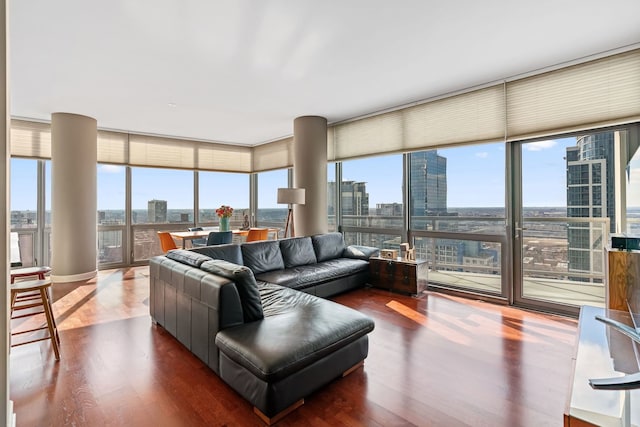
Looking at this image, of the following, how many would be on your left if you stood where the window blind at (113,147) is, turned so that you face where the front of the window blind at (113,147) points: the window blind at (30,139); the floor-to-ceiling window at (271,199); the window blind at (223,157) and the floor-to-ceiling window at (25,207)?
2

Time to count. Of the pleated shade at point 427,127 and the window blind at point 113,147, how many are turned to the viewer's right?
0

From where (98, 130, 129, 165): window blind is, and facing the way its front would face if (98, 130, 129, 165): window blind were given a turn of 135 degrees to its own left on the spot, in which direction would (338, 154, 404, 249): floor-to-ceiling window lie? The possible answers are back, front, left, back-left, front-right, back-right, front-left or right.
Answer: right

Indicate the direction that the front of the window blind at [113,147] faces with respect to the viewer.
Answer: facing the viewer

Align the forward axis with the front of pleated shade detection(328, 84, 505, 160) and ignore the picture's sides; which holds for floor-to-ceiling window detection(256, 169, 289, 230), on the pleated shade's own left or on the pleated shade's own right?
on the pleated shade's own right

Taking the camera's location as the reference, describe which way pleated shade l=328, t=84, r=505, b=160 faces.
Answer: facing the viewer and to the left of the viewer

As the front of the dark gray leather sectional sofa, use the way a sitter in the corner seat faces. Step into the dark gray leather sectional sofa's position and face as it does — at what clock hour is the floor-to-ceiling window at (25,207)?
The floor-to-ceiling window is roughly at 6 o'clock from the dark gray leather sectional sofa.

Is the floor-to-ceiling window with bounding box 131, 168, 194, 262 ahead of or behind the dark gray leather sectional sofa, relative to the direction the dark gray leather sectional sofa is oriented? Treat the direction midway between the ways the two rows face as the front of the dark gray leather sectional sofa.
behind

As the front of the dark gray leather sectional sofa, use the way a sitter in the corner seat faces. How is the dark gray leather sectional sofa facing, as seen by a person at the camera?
facing the viewer and to the right of the viewer

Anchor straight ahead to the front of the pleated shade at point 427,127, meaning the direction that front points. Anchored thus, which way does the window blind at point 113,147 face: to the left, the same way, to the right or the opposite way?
to the left

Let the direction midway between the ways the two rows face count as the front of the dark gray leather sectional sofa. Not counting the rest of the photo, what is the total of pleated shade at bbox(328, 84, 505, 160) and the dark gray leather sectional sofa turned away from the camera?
0

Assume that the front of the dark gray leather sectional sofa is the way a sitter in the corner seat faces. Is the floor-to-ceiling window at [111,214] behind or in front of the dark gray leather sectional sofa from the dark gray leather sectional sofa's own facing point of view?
behind
